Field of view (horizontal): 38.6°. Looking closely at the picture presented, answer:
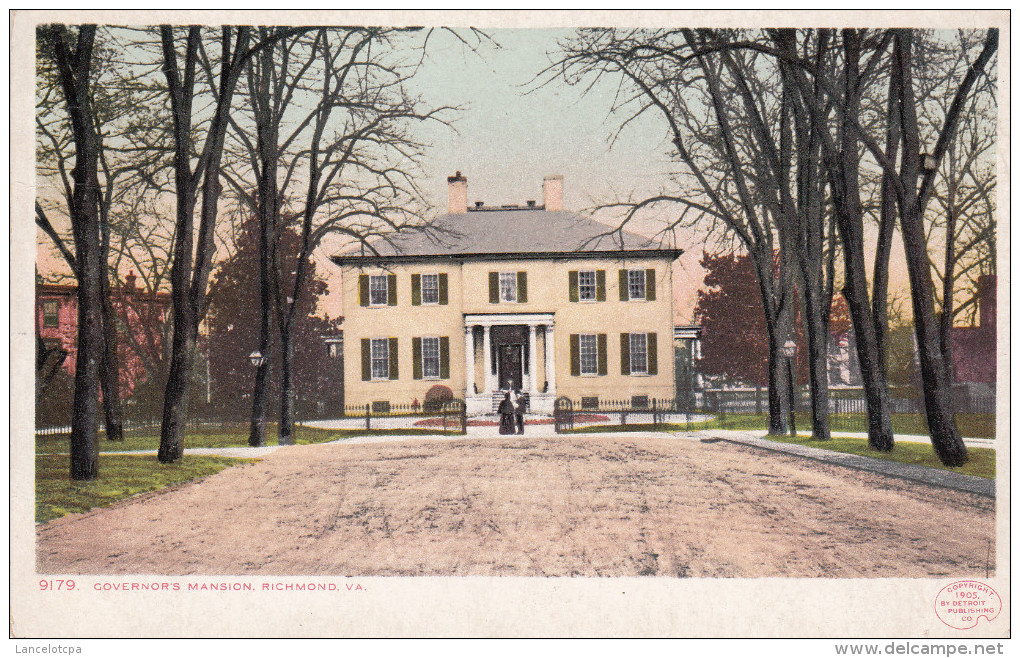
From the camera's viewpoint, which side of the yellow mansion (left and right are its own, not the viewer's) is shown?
front

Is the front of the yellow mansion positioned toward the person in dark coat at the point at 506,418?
yes

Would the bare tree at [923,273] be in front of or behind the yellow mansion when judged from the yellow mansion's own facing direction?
in front
